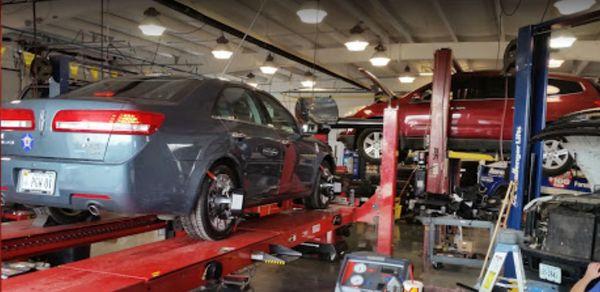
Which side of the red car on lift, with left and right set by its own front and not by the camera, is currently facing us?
left

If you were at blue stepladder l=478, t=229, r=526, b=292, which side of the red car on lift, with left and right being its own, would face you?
left
